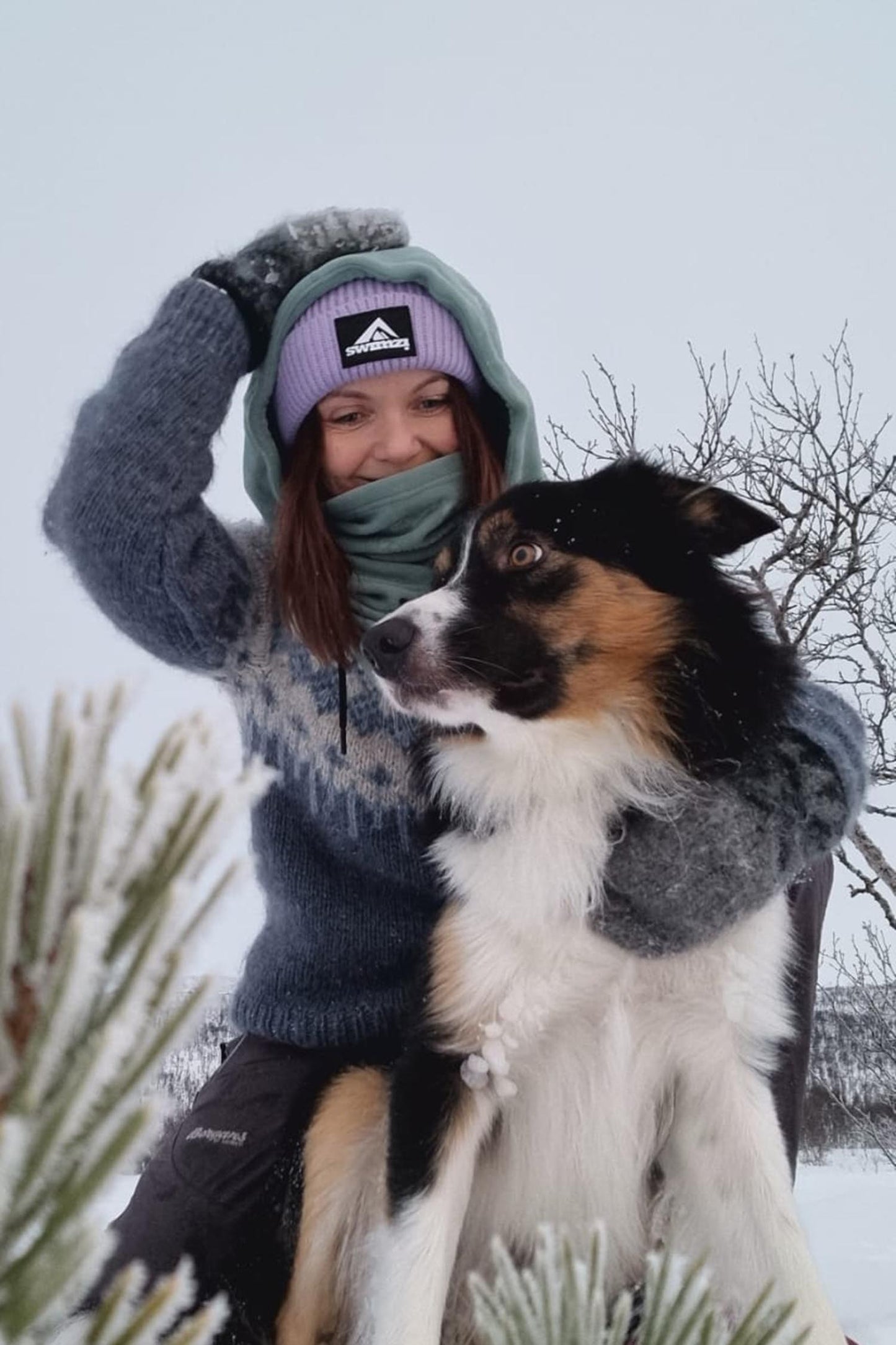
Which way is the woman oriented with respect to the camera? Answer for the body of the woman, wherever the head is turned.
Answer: toward the camera

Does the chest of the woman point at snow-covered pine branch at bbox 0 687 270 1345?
yes

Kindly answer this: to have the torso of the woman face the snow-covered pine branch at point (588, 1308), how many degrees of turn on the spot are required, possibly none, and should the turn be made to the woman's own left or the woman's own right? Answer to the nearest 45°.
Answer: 0° — they already face it
